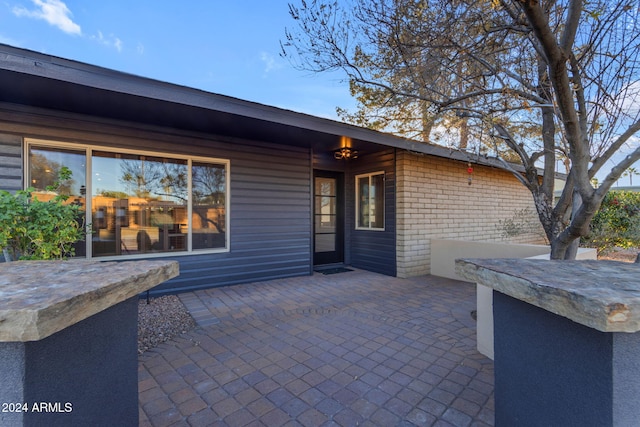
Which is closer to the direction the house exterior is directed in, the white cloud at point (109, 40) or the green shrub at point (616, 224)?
the green shrub

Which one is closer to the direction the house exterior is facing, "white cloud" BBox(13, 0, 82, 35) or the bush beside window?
the bush beside window

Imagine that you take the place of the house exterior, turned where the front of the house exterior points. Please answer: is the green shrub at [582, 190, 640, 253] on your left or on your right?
on your left

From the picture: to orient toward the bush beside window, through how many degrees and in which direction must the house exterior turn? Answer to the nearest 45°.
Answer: approximately 90° to its right

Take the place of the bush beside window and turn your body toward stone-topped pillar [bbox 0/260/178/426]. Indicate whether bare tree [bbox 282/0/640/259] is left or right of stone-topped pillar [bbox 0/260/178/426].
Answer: left

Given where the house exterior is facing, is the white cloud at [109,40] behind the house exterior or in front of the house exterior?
behind

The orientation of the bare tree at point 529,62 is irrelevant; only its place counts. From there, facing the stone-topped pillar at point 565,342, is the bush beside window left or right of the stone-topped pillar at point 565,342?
right

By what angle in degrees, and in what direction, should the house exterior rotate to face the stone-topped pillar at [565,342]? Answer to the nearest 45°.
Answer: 0° — it already faces it

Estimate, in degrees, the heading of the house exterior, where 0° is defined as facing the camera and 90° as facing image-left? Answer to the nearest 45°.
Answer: approximately 315°

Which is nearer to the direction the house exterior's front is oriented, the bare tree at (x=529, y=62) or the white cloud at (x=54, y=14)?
the bare tree

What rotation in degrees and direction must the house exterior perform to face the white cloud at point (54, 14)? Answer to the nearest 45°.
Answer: approximately 135° to its right

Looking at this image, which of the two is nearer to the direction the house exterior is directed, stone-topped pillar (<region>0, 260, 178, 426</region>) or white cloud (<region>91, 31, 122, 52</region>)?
the stone-topped pillar
